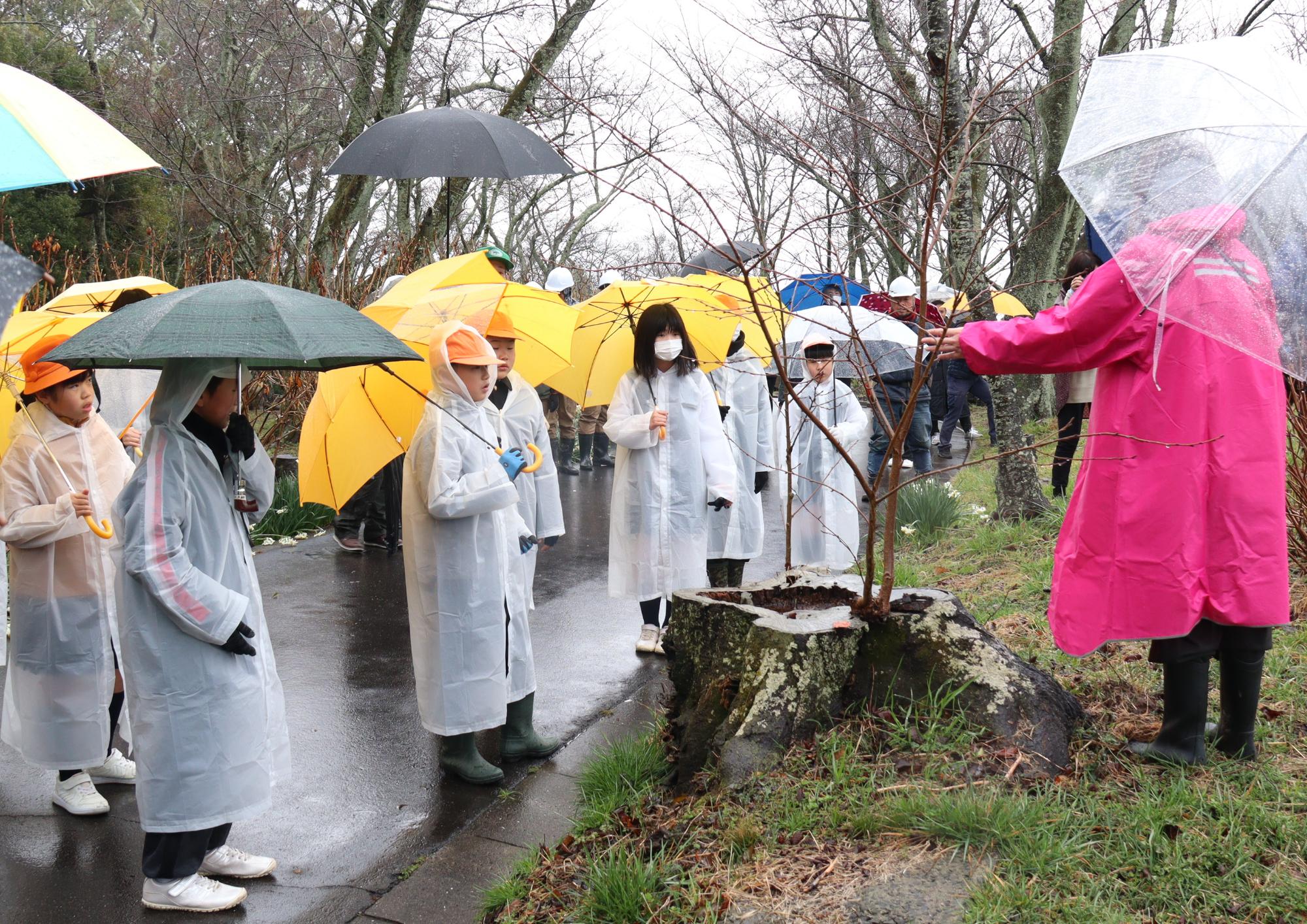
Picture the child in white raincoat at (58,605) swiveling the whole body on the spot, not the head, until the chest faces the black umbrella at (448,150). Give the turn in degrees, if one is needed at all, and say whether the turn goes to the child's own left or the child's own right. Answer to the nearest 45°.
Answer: approximately 90° to the child's own left

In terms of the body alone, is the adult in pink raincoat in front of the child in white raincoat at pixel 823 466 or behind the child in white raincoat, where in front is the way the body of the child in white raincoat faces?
in front

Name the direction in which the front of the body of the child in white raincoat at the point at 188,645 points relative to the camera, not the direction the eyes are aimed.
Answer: to the viewer's right

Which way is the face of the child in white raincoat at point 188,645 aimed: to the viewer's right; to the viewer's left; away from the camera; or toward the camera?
to the viewer's right

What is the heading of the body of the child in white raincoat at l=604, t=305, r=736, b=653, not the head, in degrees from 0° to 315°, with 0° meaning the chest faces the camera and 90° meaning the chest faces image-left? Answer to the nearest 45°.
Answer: approximately 0°

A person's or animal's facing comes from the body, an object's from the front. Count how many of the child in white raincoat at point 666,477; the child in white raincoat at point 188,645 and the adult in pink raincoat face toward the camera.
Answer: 1

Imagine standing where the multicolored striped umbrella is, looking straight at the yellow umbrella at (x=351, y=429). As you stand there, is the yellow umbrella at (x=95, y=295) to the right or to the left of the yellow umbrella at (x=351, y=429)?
left

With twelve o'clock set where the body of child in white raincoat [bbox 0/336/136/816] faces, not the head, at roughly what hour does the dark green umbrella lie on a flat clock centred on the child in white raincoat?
The dark green umbrella is roughly at 1 o'clock from the child in white raincoat.

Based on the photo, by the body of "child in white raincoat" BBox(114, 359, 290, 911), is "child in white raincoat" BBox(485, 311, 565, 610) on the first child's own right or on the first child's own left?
on the first child's own left

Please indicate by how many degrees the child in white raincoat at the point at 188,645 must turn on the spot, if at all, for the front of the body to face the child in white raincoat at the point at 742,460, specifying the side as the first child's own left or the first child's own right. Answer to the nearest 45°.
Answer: approximately 45° to the first child's own left

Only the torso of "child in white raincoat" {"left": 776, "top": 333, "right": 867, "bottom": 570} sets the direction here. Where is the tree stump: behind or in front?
in front

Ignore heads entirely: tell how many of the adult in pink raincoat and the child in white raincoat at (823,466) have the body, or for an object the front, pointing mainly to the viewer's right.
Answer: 0
